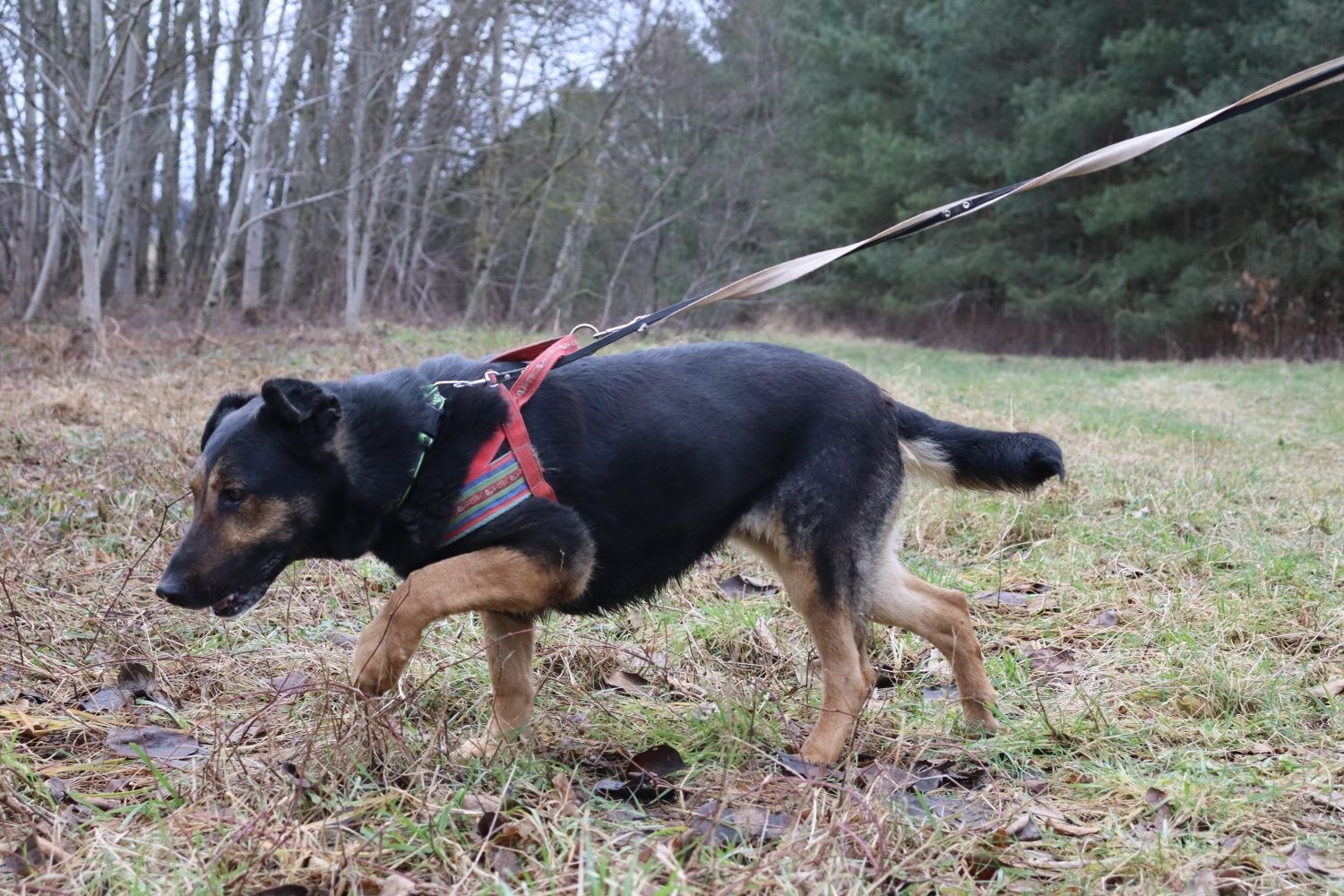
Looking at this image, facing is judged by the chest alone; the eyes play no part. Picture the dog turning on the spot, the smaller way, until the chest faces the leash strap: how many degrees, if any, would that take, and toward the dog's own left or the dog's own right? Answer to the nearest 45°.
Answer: approximately 180°

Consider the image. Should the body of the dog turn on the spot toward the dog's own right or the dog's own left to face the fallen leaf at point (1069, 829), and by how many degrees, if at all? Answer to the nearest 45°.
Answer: approximately 135° to the dog's own left

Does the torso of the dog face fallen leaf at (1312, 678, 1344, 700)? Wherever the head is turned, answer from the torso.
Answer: no

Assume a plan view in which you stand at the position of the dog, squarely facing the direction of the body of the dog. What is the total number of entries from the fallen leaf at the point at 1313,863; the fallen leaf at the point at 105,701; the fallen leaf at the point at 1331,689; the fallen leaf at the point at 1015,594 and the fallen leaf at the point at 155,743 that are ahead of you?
2

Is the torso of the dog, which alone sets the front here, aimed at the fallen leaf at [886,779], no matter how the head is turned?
no

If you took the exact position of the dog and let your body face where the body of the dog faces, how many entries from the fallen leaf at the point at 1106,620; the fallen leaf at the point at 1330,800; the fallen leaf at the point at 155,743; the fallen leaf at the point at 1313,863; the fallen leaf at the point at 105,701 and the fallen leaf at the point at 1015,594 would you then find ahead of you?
2

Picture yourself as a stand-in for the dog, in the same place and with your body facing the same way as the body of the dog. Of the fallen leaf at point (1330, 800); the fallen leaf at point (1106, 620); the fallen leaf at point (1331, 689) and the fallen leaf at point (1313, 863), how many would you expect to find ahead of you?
0

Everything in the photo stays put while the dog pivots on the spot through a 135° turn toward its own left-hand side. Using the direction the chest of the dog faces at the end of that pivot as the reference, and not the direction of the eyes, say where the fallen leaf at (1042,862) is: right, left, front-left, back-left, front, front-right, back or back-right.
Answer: front

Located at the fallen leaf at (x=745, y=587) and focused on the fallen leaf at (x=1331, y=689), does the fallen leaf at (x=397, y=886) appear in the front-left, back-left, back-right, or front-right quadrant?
front-right

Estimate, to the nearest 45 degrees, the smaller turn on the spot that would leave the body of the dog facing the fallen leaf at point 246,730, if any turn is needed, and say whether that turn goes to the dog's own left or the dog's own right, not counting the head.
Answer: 0° — it already faces it

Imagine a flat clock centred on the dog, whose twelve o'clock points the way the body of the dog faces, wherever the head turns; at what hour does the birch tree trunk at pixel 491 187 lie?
The birch tree trunk is roughly at 3 o'clock from the dog.

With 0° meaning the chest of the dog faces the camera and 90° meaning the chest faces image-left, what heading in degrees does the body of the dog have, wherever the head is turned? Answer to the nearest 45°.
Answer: approximately 90°

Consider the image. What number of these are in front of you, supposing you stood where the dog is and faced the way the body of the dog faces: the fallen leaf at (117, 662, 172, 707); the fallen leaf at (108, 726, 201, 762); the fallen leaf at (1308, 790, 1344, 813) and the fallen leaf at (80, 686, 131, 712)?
3

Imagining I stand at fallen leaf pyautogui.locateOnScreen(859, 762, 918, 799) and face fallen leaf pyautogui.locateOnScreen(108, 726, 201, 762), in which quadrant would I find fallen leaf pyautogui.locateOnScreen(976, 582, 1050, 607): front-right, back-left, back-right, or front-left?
back-right

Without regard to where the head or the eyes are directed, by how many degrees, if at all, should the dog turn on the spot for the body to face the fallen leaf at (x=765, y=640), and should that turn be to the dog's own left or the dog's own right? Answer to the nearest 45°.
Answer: approximately 135° to the dog's own right

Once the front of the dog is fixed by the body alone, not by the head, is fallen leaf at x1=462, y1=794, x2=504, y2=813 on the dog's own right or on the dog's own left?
on the dog's own left

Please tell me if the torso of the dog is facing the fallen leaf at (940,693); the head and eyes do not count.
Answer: no

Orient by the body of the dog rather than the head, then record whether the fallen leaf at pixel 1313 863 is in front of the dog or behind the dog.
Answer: behind

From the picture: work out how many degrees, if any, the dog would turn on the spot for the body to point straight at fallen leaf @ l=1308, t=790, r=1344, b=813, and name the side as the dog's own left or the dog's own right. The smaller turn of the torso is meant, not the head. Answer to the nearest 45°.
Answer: approximately 135° to the dog's own left
